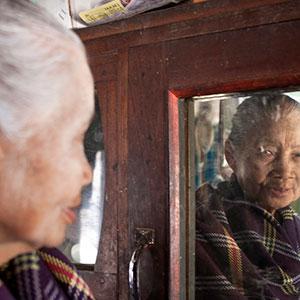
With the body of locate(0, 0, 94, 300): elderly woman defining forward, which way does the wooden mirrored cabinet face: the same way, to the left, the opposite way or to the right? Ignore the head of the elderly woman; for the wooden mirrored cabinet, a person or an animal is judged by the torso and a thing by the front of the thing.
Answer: the opposite way

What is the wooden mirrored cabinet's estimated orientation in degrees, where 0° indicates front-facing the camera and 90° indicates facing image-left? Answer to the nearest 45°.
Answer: approximately 45°

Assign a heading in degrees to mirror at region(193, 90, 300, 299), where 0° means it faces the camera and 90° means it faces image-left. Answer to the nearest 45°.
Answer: approximately 45°

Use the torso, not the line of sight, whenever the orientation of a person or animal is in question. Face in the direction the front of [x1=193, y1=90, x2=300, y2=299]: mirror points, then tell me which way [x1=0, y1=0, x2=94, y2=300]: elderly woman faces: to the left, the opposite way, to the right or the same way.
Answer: the opposite way

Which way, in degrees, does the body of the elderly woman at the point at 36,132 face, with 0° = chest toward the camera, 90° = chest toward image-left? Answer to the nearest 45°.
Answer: approximately 225°

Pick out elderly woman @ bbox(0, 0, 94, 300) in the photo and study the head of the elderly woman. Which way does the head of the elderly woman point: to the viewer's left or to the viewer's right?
to the viewer's right
